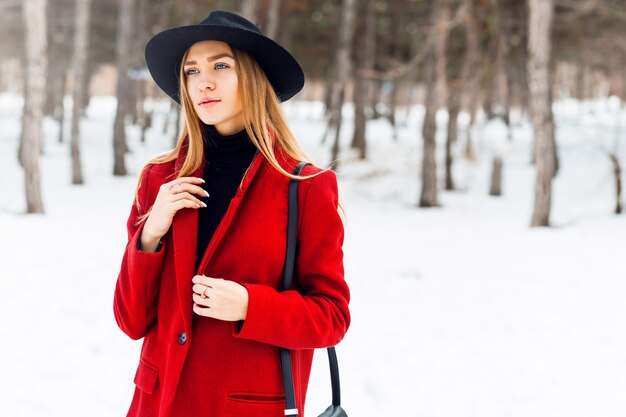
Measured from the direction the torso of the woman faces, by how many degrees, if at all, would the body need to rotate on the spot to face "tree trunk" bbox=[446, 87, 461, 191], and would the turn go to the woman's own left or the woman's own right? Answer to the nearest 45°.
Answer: approximately 135° to the woman's own right

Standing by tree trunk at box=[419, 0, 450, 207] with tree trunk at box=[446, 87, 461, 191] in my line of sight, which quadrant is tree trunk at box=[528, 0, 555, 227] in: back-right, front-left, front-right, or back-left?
back-right

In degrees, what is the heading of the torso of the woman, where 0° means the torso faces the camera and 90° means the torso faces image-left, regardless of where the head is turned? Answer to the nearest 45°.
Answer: approximately 45°

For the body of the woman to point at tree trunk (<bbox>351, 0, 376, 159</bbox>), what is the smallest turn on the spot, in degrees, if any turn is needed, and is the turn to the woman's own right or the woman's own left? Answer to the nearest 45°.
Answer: approximately 135° to the woman's own right

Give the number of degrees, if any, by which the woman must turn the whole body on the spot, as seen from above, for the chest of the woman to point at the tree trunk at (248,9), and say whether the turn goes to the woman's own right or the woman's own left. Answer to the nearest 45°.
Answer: approximately 135° to the woman's own right

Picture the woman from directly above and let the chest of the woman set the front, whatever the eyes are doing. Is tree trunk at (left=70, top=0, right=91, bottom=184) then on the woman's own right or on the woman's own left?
on the woman's own right

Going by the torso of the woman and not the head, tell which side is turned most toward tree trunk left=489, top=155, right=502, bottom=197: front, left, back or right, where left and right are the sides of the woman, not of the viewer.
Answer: back

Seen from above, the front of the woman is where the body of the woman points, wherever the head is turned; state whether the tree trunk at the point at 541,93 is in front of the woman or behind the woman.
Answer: behind

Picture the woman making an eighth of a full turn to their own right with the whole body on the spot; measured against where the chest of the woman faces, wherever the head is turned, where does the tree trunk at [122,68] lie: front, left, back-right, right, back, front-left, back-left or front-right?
right
